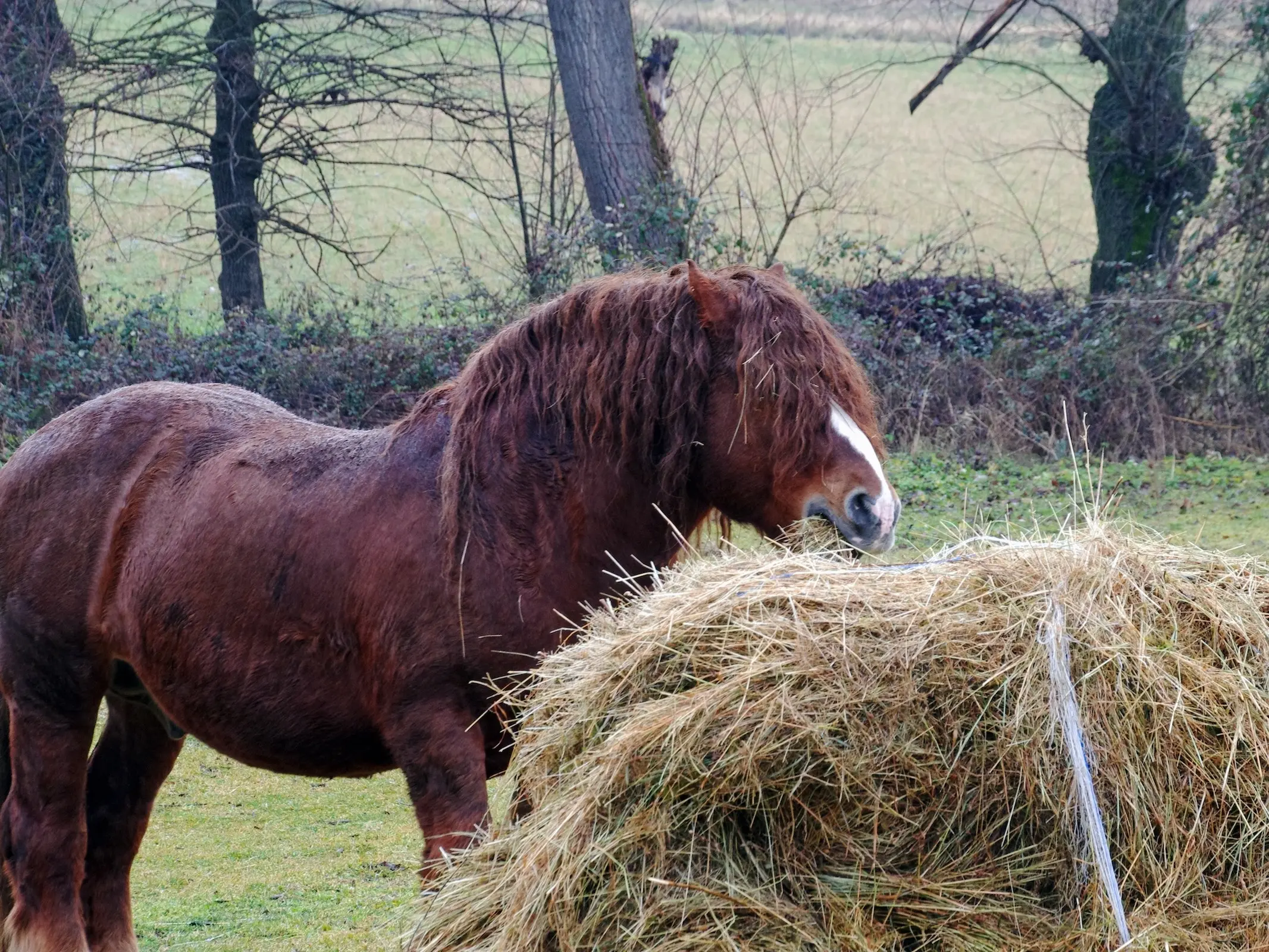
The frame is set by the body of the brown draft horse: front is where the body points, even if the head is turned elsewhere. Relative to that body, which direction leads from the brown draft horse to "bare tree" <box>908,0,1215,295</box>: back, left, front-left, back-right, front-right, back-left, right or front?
front-left

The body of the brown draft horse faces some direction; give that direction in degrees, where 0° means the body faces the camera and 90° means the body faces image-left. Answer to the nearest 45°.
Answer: approximately 270°

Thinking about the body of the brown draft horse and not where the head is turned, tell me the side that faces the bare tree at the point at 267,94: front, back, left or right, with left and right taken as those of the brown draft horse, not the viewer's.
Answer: left

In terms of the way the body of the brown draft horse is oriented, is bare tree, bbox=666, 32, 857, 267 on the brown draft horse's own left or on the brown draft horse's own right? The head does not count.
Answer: on the brown draft horse's own left

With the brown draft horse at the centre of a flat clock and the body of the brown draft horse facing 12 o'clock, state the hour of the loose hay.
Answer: The loose hay is roughly at 2 o'clock from the brown draft horse.

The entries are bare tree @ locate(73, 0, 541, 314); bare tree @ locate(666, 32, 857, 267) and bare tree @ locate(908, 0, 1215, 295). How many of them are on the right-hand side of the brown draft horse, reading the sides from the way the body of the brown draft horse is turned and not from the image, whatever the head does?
0

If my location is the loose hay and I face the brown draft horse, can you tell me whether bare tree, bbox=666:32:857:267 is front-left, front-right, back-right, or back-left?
front-right
